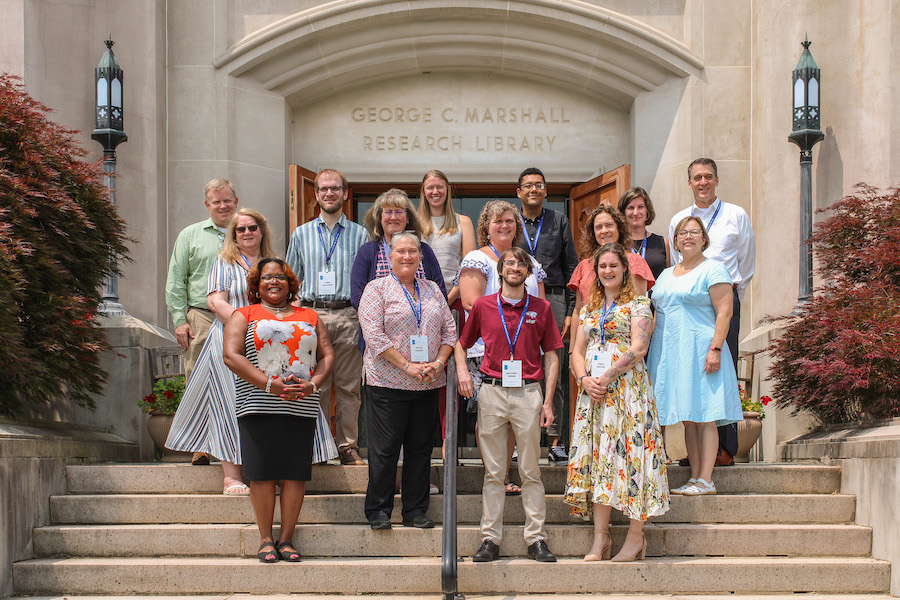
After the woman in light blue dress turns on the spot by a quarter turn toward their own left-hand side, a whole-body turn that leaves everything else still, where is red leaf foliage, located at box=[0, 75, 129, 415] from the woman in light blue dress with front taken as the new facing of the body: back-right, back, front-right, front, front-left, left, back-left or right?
back-right

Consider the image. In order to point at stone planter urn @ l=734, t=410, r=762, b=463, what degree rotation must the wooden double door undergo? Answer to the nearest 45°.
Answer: approximately 45° to its left

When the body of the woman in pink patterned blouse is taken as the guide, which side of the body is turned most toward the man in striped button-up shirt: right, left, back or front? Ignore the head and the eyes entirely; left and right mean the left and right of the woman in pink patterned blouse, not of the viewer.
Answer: back

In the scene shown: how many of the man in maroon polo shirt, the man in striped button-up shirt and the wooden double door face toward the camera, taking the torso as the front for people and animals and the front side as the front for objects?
3

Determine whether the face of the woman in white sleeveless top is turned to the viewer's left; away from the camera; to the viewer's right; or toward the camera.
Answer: toward the camera

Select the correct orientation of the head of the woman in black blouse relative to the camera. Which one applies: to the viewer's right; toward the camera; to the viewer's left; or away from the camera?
toward the camera

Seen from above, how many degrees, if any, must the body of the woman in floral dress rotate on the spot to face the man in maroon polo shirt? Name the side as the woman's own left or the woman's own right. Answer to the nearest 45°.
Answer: approximately 45° to the woman's own right

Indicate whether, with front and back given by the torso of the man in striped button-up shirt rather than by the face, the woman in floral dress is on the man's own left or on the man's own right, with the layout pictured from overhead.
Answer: on the man's own left

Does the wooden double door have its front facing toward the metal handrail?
yes

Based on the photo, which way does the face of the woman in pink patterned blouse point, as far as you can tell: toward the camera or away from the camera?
toward the camera

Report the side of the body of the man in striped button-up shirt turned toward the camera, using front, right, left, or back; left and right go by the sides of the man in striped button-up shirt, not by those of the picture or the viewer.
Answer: front

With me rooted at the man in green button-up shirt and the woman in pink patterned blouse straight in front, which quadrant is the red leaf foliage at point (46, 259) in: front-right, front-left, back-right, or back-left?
back-right

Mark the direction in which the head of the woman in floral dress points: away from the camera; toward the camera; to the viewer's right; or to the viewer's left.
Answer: toward the camera

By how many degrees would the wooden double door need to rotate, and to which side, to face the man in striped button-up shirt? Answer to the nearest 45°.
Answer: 0° — it already faces them

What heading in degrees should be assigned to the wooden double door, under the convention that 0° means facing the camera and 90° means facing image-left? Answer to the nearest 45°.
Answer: approximately 0°

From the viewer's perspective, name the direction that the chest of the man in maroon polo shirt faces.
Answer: toward the camera

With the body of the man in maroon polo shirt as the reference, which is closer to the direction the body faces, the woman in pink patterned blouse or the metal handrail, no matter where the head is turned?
the metal handrail
